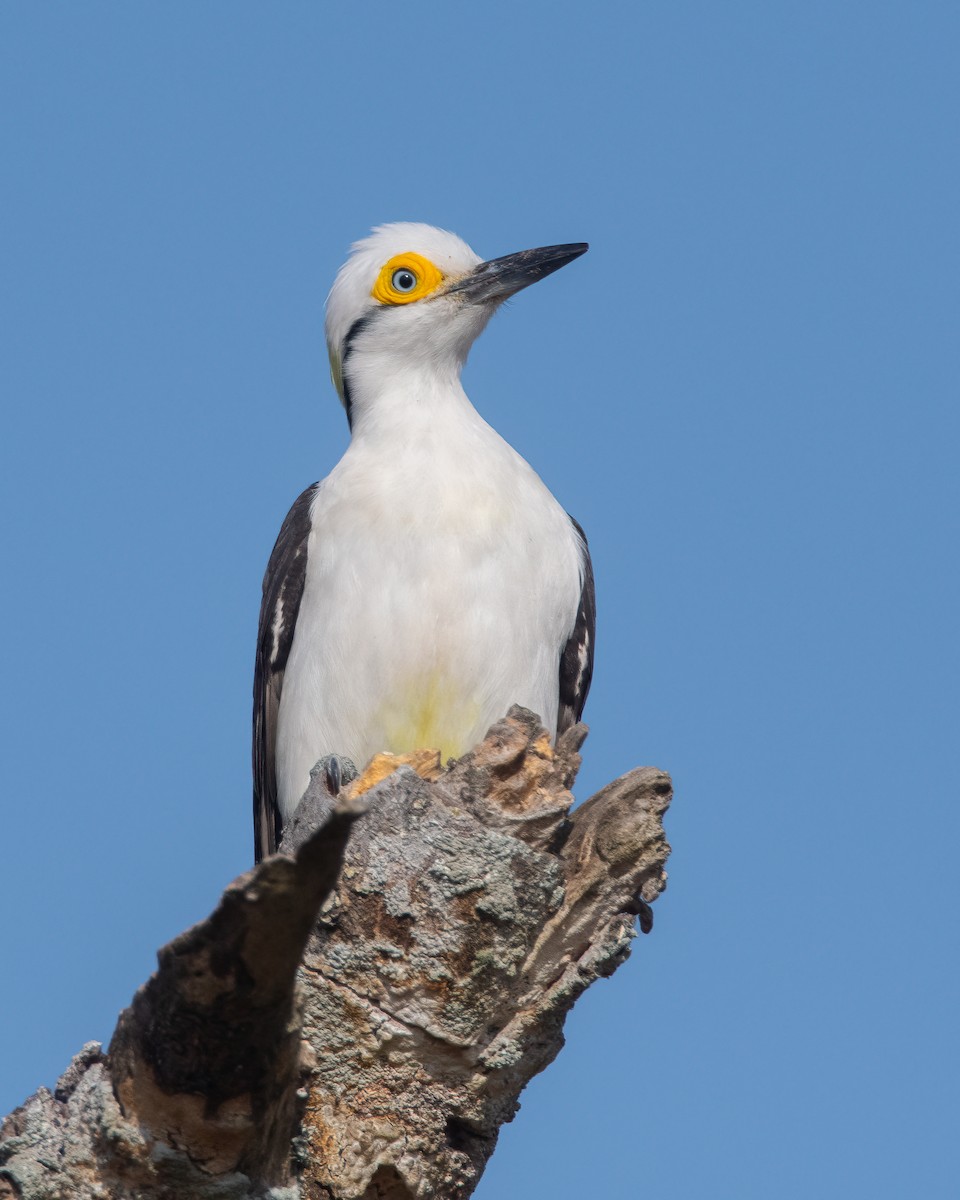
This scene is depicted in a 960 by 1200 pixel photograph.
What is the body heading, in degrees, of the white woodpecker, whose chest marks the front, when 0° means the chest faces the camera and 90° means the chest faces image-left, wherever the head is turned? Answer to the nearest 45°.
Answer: approximately 0°
